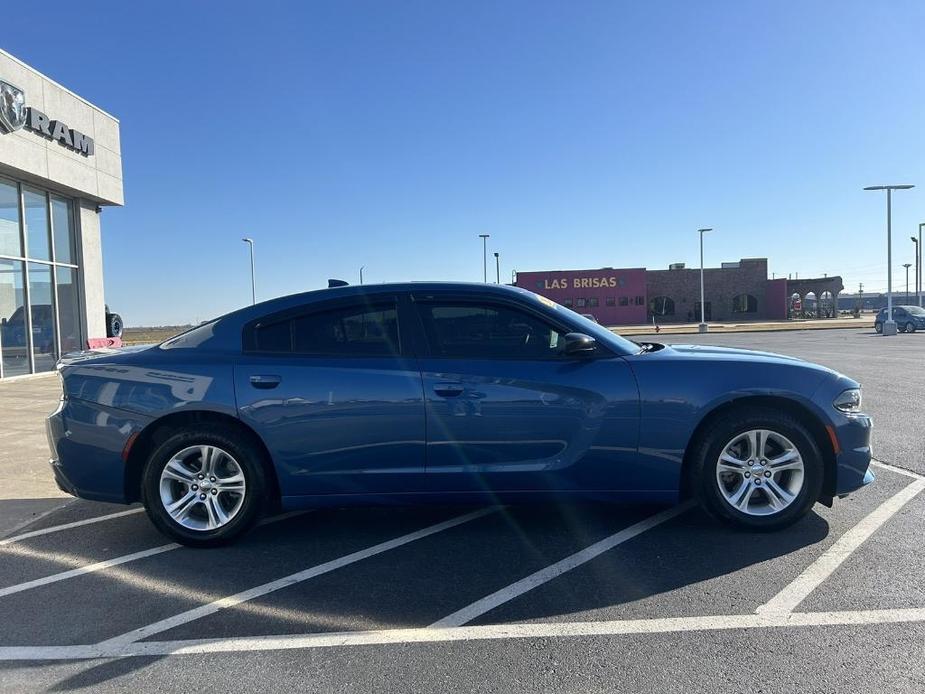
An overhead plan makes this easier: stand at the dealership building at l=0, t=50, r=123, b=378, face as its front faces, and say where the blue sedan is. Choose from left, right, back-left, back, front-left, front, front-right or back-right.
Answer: front-right

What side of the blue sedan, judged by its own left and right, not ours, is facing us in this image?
right

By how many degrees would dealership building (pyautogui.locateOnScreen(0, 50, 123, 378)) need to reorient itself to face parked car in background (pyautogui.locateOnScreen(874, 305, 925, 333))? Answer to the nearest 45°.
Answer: approximately 45° to its left

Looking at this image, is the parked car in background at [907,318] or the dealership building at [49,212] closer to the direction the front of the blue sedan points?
the parked car in background

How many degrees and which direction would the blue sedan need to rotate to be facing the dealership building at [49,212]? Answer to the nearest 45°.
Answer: approximately 135° to its left
